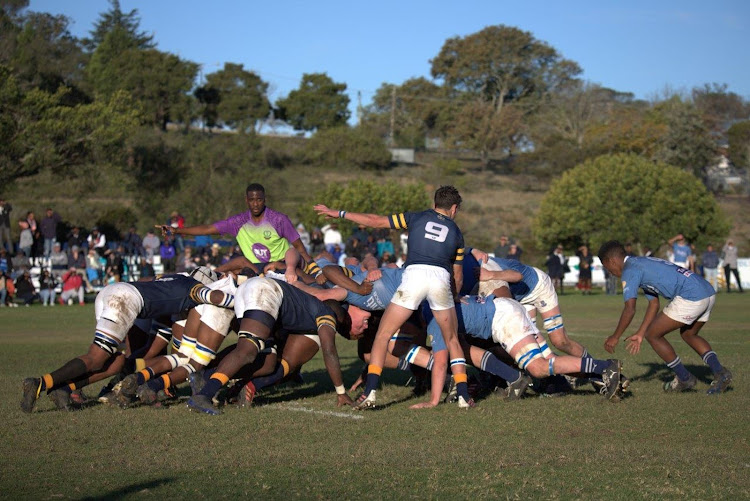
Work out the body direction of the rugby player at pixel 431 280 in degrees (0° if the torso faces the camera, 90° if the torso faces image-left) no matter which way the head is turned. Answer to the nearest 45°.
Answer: approximately 180°

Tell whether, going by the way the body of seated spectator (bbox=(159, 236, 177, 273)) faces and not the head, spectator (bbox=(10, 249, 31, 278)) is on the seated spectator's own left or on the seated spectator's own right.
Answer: on the seated spectator's own right

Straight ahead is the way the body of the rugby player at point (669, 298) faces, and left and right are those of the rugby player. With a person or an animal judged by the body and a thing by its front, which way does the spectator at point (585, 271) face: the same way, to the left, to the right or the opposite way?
to the left

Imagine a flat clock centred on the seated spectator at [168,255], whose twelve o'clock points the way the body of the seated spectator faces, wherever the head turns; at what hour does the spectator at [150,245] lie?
The spectator is roughly at 5 o'clock from the seated spectator.

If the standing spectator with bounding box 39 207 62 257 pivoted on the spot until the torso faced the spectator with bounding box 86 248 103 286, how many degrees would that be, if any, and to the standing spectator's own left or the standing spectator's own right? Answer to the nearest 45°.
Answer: approximately 45° to the standing spectator's own left

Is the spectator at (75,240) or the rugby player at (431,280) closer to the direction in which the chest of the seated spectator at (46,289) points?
the rugby player

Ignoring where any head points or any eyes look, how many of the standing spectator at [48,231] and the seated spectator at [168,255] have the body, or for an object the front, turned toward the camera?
2

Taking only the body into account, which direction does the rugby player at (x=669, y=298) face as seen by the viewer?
to the viewer's left
